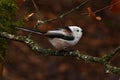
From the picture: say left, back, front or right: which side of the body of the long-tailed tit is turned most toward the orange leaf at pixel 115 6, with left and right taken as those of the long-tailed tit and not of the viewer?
front

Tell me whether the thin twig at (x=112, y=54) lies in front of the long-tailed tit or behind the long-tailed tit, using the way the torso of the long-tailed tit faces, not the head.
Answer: in front

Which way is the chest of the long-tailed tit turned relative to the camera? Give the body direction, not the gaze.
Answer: to the viewer's right
